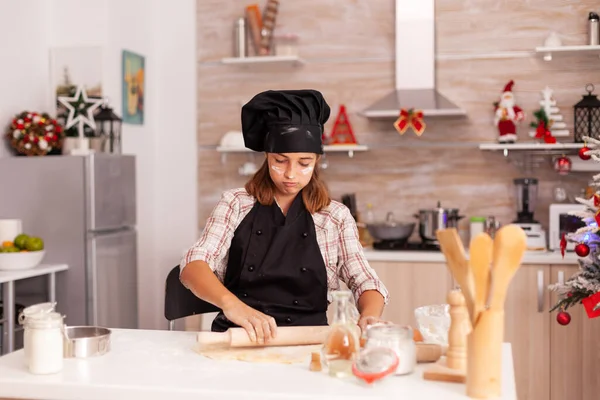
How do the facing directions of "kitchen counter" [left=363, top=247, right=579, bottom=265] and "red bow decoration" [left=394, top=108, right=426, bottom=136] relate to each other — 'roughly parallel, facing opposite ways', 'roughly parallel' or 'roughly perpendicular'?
roughly parallel

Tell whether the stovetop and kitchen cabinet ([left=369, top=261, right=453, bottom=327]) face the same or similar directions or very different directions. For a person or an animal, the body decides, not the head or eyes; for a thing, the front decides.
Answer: same or similar directions

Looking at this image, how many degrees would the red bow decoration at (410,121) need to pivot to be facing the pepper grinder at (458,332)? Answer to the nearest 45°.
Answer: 0° — it already faces it

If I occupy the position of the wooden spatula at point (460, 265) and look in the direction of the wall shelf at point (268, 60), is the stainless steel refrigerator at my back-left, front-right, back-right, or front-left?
front-left

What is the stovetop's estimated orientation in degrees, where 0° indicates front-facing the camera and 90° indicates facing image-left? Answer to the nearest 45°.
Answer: approximately 0°

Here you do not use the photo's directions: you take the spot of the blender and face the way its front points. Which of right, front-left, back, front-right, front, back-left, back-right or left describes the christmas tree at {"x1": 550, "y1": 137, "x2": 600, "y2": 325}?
front

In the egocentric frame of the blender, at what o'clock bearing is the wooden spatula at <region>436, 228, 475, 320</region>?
The wooden spatula is roughly at 12 o'clock from the blender.

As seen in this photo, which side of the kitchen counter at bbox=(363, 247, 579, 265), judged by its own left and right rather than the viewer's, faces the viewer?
front

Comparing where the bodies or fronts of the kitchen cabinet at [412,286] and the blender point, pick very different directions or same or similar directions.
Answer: same or similar directions

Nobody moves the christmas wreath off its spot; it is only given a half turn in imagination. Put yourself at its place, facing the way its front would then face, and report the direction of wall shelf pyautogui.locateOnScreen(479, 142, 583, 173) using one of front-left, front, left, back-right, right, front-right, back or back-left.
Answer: right

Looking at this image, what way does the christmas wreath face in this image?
toward the camera

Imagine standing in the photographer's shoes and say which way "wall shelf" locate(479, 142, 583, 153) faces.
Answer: facing the viewer

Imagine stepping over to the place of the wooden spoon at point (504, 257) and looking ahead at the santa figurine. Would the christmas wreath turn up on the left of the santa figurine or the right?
left

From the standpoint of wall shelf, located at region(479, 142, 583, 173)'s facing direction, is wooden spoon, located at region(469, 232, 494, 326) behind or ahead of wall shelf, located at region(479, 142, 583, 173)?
ahead

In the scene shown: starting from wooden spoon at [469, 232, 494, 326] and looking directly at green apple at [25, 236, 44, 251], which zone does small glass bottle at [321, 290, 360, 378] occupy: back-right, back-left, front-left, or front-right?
front-left

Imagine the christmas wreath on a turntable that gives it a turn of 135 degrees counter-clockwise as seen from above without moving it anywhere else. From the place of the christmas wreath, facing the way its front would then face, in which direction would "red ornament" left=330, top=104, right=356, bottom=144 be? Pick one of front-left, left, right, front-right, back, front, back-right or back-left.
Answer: front-right
